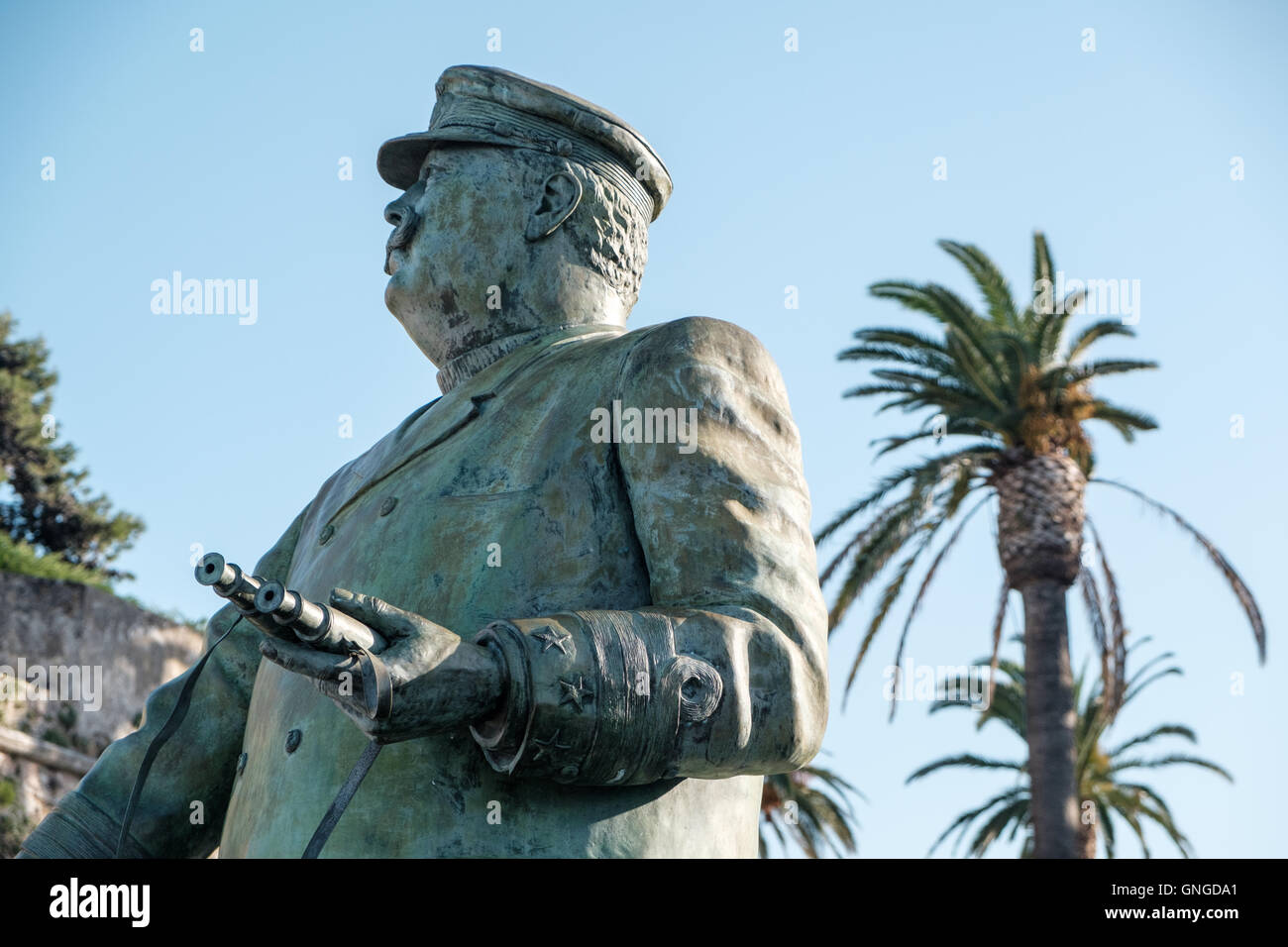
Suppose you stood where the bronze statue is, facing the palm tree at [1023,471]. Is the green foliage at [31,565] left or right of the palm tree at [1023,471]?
left

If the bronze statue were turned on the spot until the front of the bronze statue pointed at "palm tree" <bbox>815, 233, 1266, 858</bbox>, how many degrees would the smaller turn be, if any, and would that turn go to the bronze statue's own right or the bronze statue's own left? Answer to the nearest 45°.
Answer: approximately 135° to the bronze statue's own right

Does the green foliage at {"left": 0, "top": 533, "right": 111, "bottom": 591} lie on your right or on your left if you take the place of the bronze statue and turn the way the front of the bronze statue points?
on your right

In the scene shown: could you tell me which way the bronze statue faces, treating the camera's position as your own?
facing the viewer and to the left of the viewer

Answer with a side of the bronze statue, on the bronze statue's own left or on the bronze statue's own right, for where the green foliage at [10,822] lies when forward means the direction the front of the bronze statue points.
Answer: on the bronze statue's own right
